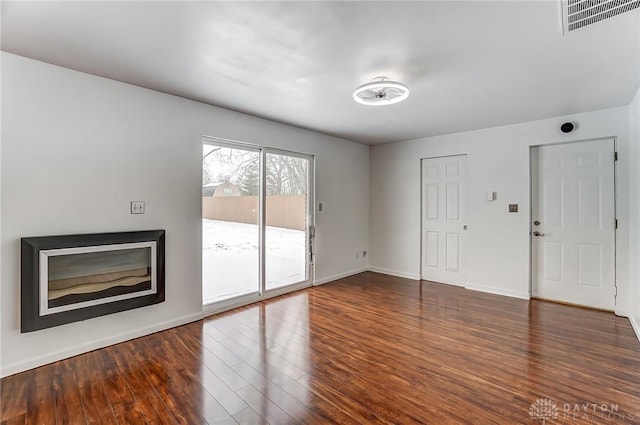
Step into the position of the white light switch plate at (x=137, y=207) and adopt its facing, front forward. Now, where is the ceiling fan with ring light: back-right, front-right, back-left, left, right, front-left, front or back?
front-left

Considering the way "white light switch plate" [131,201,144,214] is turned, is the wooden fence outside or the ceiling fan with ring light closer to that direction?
the ceiling fan with ring light

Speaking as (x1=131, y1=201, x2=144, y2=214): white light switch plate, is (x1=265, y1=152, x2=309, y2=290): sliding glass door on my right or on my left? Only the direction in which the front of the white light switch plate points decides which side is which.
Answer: on my left

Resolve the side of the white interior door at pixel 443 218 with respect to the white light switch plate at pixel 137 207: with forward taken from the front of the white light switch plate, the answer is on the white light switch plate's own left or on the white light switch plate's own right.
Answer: on the white light switch plate's own left

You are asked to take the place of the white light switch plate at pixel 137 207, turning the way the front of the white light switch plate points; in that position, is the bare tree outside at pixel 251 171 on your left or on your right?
on your left
